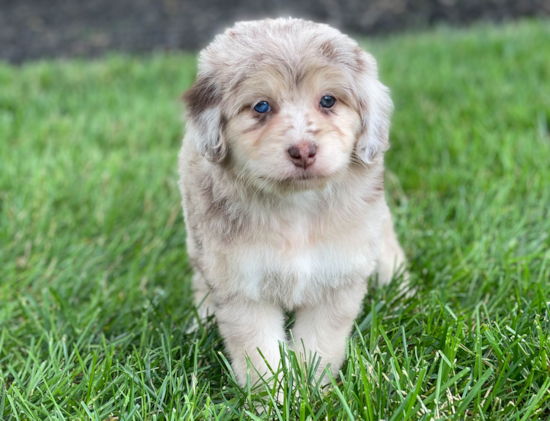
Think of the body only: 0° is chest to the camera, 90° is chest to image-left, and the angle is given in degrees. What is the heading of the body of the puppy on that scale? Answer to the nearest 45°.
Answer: approximately 0°
